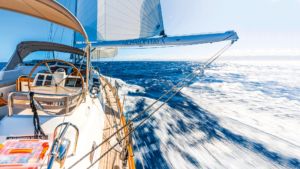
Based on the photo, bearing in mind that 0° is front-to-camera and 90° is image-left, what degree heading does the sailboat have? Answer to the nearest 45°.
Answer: approximately 180°
